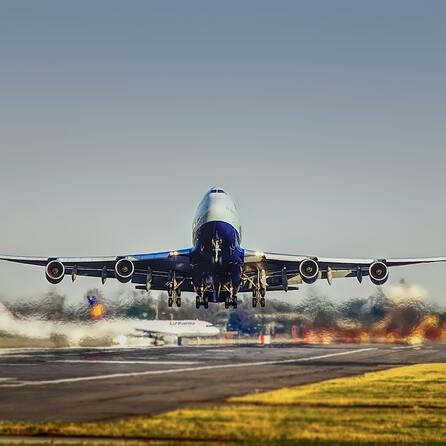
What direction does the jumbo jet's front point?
toward the camera
